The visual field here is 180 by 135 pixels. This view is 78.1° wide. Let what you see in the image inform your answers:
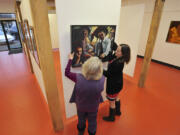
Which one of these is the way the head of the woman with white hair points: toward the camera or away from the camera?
away from the camera

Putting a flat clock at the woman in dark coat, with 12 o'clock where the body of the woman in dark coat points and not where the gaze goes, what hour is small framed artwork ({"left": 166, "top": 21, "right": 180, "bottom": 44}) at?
The small framed artwork is roughly at 4 o'clock from the woman in dark coat.

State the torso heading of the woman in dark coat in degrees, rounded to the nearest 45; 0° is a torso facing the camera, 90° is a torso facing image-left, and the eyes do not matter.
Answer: approximately 90°

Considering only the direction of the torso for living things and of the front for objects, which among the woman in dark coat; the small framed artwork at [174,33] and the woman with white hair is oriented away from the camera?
the woman with white hair

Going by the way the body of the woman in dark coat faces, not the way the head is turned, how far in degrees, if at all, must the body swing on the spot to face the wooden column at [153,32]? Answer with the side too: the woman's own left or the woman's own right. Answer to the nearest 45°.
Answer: approximately 135° to the woman's own right

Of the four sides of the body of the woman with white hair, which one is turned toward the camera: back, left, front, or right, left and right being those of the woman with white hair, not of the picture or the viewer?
back

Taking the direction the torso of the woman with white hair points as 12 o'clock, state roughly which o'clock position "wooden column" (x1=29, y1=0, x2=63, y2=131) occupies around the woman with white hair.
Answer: The wooden column is roughly at 10 o'clock from the woman with white hair.

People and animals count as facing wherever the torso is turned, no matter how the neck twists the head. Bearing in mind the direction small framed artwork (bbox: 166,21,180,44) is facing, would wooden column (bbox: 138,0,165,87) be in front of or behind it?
in front

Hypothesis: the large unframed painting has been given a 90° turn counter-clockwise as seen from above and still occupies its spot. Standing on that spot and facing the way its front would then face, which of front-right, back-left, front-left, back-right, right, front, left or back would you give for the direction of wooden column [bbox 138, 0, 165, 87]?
front-left

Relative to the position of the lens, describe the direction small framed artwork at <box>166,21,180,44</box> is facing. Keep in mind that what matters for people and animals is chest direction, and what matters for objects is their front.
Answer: facing the viewer and to the left of the viewer

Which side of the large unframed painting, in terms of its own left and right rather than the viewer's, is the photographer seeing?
front
